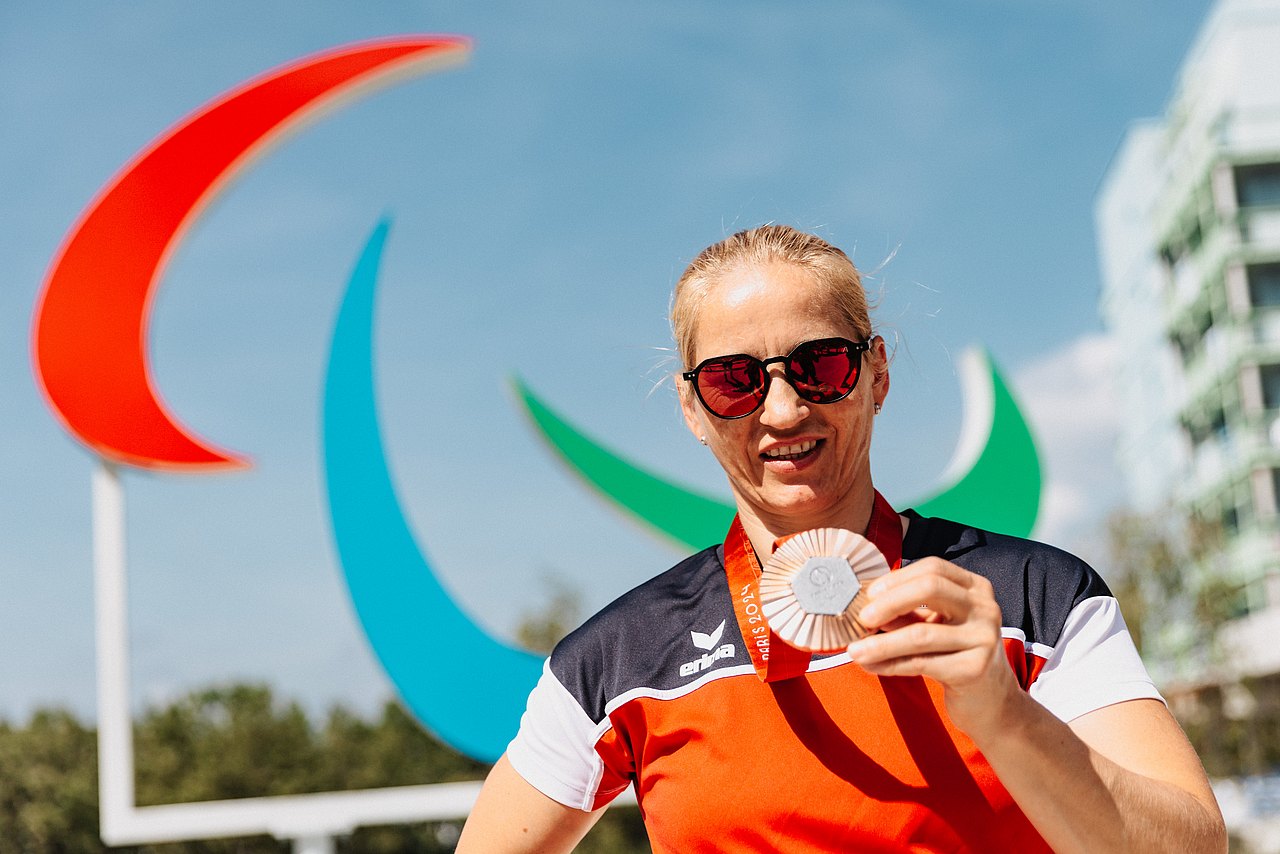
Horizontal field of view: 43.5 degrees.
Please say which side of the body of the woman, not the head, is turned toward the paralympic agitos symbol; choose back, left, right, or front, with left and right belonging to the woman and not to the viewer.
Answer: back

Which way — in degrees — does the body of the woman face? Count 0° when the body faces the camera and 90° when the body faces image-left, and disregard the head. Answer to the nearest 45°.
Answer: approximately 0°
